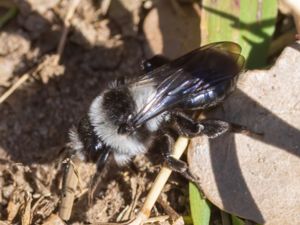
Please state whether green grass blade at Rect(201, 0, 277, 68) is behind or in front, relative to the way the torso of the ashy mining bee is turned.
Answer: behind

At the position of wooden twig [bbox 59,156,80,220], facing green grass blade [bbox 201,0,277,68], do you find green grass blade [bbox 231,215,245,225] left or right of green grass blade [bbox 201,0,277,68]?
right

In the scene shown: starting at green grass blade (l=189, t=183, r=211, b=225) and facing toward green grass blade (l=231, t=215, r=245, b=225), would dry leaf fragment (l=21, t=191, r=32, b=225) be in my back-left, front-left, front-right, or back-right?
back-right

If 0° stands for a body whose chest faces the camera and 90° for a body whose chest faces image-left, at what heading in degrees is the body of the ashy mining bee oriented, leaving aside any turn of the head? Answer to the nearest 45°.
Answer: approximately 45°

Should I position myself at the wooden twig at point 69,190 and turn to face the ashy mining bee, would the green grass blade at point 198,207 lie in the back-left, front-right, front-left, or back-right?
front-right
